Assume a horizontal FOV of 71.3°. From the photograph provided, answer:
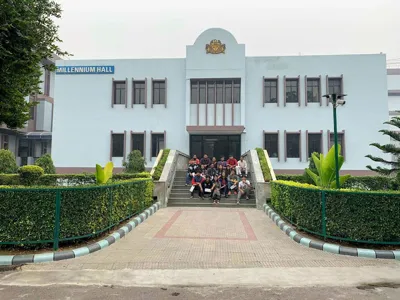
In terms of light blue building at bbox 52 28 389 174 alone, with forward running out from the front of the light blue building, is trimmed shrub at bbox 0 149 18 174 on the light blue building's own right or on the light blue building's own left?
on the light blue building's own right

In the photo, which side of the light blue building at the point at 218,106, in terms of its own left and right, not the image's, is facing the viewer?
front

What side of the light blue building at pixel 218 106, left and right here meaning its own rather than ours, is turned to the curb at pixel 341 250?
front

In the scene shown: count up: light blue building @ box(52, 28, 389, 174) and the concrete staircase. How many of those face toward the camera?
2

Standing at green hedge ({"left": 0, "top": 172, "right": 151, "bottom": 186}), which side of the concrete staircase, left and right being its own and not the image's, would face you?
right

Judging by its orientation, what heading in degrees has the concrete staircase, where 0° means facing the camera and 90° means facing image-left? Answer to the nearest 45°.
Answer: approximately 0°

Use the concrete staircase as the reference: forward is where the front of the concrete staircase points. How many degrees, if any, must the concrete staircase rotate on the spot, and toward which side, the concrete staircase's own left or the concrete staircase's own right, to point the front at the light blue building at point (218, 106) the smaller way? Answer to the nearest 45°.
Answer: approximately 180°

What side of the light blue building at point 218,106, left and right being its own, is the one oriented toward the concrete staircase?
front

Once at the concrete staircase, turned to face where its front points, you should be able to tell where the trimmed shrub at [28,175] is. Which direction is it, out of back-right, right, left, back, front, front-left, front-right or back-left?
right

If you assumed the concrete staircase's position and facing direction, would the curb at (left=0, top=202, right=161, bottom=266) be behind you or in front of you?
in front

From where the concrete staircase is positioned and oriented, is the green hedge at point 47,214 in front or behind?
in front

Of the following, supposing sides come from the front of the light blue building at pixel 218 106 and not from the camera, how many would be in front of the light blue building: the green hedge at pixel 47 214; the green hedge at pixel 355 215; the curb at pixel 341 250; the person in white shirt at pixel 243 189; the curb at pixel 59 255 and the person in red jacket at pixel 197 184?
6
